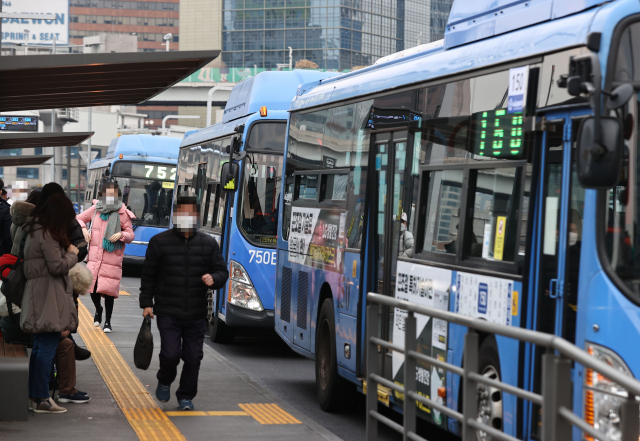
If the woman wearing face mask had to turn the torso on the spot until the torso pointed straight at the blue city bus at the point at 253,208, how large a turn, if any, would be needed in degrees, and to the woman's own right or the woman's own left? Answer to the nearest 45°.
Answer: approximately 90° to the woman's own left

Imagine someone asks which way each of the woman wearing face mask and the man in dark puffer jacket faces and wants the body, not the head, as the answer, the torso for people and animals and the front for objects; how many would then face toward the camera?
2

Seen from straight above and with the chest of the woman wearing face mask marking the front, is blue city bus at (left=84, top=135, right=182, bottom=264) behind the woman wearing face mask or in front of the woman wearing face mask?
behind

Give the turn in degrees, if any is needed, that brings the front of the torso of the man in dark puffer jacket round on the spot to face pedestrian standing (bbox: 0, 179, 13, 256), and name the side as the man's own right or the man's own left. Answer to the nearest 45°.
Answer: approximately 135° to the man's own right

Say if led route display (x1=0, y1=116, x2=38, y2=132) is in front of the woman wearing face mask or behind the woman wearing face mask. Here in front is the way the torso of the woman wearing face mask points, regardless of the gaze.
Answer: behind

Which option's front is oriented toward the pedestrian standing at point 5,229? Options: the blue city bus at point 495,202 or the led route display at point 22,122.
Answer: the led route display

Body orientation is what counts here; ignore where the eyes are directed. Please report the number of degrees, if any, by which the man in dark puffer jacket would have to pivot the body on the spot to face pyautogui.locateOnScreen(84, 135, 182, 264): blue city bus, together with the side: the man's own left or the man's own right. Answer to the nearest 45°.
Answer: approximately 180°

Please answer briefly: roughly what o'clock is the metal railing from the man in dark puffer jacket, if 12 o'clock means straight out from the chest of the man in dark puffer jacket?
The metal railing is roughly at 11 o'clock from the man in dark puffer jacket.

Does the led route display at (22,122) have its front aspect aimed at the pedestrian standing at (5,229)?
yes

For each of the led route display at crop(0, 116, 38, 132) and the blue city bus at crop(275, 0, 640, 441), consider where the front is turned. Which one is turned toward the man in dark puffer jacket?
the led route display
